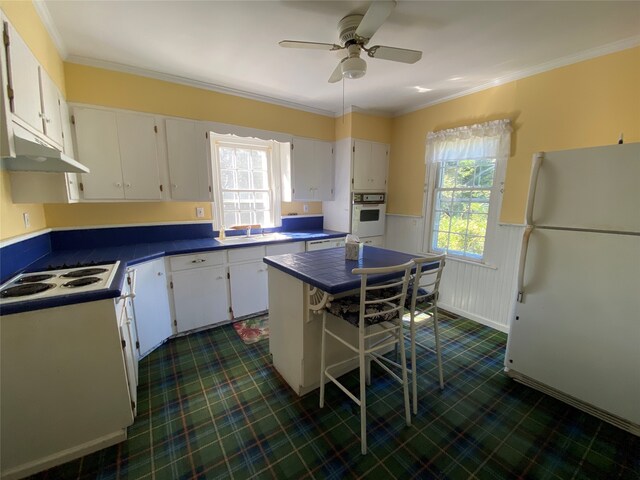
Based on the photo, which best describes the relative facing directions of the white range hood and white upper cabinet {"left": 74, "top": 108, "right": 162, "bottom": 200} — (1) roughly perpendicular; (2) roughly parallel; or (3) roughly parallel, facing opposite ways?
roughly perpendicular

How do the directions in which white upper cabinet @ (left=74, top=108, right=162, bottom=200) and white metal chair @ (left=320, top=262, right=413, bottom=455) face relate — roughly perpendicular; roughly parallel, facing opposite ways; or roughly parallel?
roughly parallel, facing opposite ways

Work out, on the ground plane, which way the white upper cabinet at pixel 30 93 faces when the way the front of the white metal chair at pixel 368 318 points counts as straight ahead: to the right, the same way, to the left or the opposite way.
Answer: to the right

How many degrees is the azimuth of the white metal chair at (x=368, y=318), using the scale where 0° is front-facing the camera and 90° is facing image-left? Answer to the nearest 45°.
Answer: approximately 135°

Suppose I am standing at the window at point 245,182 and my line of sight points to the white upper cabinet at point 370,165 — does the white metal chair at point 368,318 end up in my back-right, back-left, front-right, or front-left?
front-right

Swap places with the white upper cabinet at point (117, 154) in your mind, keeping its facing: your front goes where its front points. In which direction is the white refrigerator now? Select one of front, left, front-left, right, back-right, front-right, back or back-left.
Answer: front-left

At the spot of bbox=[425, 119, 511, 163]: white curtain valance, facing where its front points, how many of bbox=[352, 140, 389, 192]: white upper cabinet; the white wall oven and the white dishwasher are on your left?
0

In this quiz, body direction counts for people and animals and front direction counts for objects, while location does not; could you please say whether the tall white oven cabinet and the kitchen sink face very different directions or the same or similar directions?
same or similar directions

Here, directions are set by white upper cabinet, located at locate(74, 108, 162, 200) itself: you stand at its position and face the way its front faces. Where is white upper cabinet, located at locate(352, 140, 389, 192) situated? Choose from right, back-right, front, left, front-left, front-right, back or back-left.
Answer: left

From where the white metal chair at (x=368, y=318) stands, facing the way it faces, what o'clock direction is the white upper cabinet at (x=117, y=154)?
The white upper cabinet is roughly at 11 o'clock from the white metal chair.

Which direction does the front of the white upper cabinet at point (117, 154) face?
toward the camera

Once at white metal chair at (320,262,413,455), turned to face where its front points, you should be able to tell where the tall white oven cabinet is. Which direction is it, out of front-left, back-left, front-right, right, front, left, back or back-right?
front-right

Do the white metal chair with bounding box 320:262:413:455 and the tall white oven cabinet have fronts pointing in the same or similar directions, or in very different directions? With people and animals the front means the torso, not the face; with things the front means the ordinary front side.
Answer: very different directions

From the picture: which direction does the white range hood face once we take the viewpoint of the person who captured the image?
facing to the right of the viewer

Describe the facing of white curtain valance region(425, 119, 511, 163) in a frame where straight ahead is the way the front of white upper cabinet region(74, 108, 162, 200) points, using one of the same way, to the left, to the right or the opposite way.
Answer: to the right

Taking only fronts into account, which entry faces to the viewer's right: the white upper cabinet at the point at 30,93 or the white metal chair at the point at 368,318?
the white upper cabinet

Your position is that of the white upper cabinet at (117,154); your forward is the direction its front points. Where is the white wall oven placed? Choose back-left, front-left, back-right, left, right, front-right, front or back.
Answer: left

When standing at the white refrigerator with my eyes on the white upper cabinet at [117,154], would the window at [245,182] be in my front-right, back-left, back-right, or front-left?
front-right

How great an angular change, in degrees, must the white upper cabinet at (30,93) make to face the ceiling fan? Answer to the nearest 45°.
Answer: approximately 45° to its right
